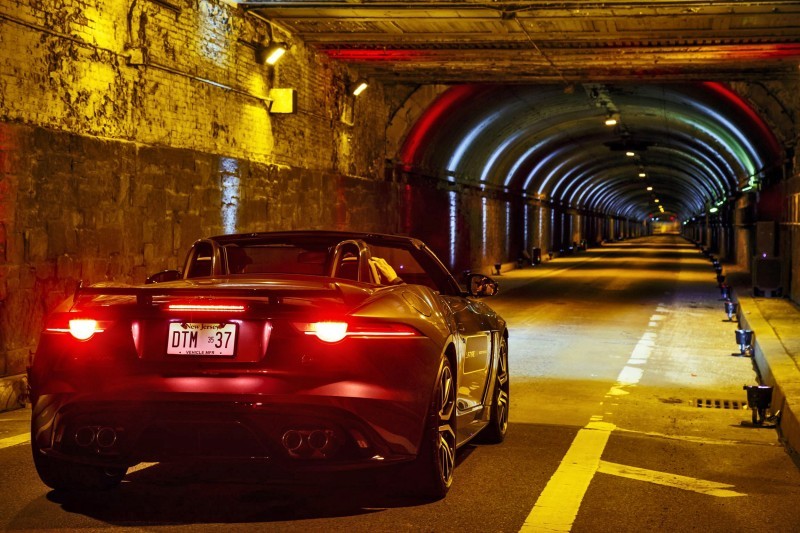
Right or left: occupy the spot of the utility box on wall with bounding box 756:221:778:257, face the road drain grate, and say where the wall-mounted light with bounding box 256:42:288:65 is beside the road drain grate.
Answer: right

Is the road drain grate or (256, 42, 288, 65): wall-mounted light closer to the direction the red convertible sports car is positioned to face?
the wall-mounted light

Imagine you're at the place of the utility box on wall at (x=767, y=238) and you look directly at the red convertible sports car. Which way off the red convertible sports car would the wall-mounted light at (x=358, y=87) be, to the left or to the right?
right

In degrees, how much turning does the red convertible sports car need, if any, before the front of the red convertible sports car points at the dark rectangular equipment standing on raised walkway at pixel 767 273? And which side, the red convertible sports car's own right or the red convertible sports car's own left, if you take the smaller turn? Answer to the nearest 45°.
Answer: approximately 45° to the red convertible sports car's own right

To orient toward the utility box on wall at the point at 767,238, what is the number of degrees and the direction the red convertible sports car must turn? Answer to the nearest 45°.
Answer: approximately 45° to its right

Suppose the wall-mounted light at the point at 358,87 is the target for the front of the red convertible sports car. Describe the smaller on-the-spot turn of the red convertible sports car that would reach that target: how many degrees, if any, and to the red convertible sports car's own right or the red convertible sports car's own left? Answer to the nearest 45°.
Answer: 0° — it already faces it

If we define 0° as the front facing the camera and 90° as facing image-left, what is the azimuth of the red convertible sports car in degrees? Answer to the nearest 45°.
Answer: approximately 180°

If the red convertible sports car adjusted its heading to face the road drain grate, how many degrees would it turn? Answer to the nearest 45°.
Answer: approximately 45° to its right
